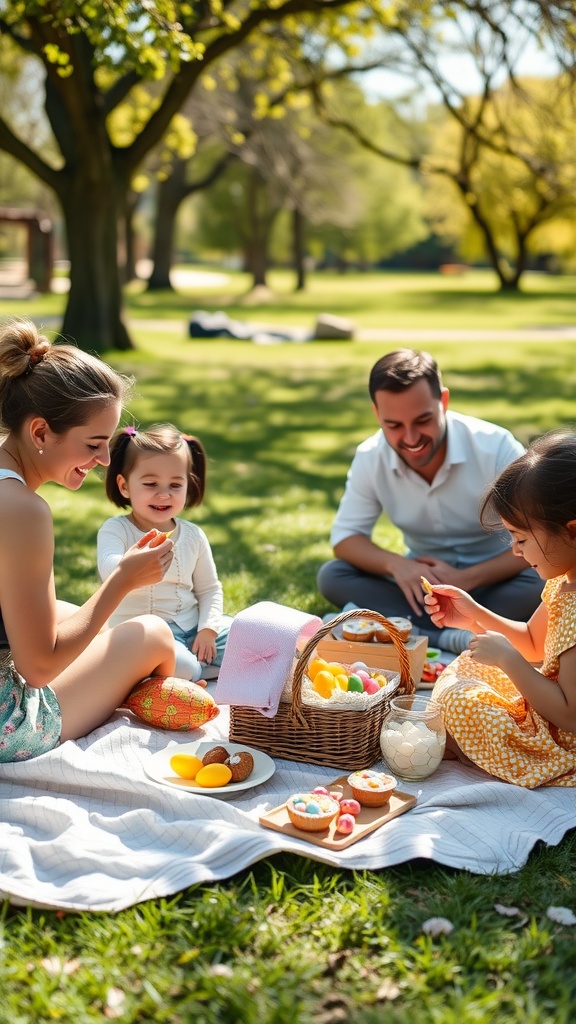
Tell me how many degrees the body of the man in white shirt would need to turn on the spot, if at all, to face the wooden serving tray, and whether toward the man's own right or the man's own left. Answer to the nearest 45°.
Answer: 0° — they already face it

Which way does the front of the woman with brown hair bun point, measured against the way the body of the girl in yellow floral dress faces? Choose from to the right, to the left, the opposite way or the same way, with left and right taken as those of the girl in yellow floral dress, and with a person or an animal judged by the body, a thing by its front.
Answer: the opposite way

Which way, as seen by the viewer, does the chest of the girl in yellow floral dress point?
to the viewer's left

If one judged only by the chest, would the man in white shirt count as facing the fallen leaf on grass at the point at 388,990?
yes

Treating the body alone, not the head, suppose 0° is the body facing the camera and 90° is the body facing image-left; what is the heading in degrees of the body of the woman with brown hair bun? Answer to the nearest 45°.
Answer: approximately 270°

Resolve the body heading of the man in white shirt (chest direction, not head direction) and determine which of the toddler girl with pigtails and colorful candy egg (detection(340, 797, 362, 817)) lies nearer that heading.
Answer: the colorful candy egg

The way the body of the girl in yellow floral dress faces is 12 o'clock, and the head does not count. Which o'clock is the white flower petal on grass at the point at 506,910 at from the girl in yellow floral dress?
The white flower petal on grass is roughly at 9 o'clock from the girl in yellow floral dress.

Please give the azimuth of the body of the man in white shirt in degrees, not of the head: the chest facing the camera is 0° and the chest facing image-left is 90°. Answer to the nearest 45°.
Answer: approximately 0°
